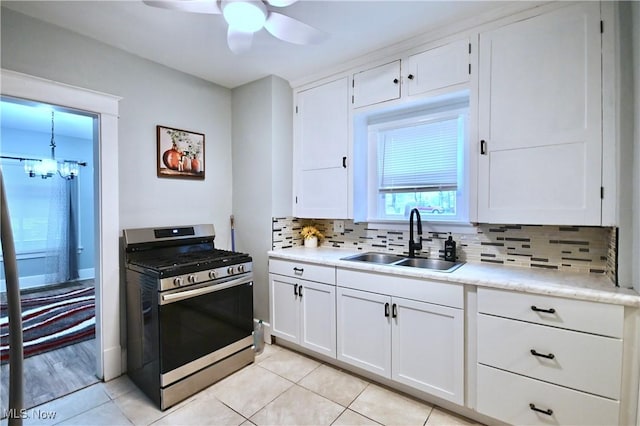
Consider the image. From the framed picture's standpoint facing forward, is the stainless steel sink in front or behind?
in front

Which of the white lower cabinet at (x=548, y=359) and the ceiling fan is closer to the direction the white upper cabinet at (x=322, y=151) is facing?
the ceiling fan

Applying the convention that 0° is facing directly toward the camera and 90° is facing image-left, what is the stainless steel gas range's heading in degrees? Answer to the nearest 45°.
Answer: approximately 315°

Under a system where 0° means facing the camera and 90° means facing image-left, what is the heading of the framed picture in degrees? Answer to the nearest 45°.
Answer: approximately 315°

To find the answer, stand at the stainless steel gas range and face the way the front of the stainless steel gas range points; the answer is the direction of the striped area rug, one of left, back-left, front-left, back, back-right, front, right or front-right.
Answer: back

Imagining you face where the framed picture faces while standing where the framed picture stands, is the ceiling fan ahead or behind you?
ahead

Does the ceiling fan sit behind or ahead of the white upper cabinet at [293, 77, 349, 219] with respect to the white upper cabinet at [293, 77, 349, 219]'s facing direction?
ahead
